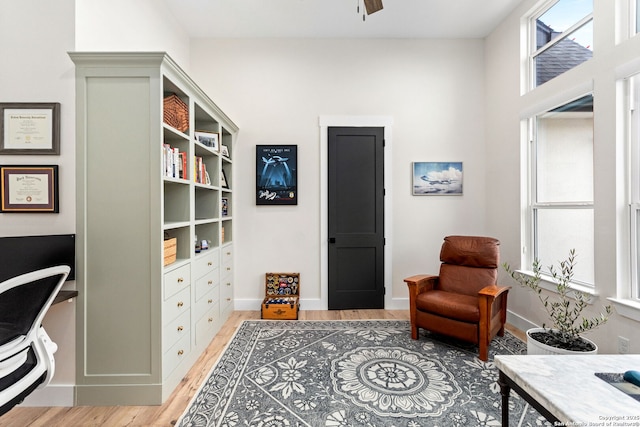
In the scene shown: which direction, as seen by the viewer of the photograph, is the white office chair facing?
facing away from the viewer and to the left of the viewer

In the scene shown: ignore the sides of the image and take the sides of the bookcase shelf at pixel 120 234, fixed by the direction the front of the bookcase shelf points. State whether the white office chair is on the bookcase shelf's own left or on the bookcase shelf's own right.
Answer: on the bookcase shelf's own right

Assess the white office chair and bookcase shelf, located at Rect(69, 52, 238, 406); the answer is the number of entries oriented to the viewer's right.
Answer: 1

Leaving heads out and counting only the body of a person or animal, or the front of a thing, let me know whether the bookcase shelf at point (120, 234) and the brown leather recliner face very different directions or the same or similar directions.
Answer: very different directions

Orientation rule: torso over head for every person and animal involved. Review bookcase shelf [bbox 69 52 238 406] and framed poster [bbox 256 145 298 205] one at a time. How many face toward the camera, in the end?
1

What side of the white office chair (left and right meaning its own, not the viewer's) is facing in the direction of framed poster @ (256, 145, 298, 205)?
right

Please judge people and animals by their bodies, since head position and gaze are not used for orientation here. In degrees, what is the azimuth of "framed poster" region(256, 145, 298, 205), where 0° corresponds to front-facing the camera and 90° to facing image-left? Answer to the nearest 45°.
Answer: approximately 0°

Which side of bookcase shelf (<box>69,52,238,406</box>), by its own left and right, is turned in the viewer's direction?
right
